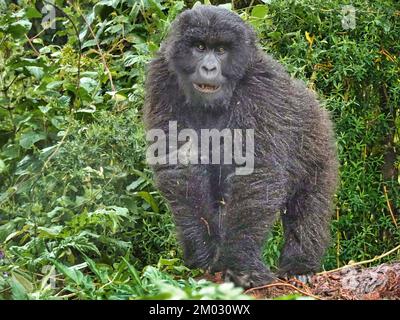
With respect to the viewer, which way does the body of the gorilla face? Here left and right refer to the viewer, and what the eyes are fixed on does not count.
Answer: facing the viewer and to the left of the viewer
